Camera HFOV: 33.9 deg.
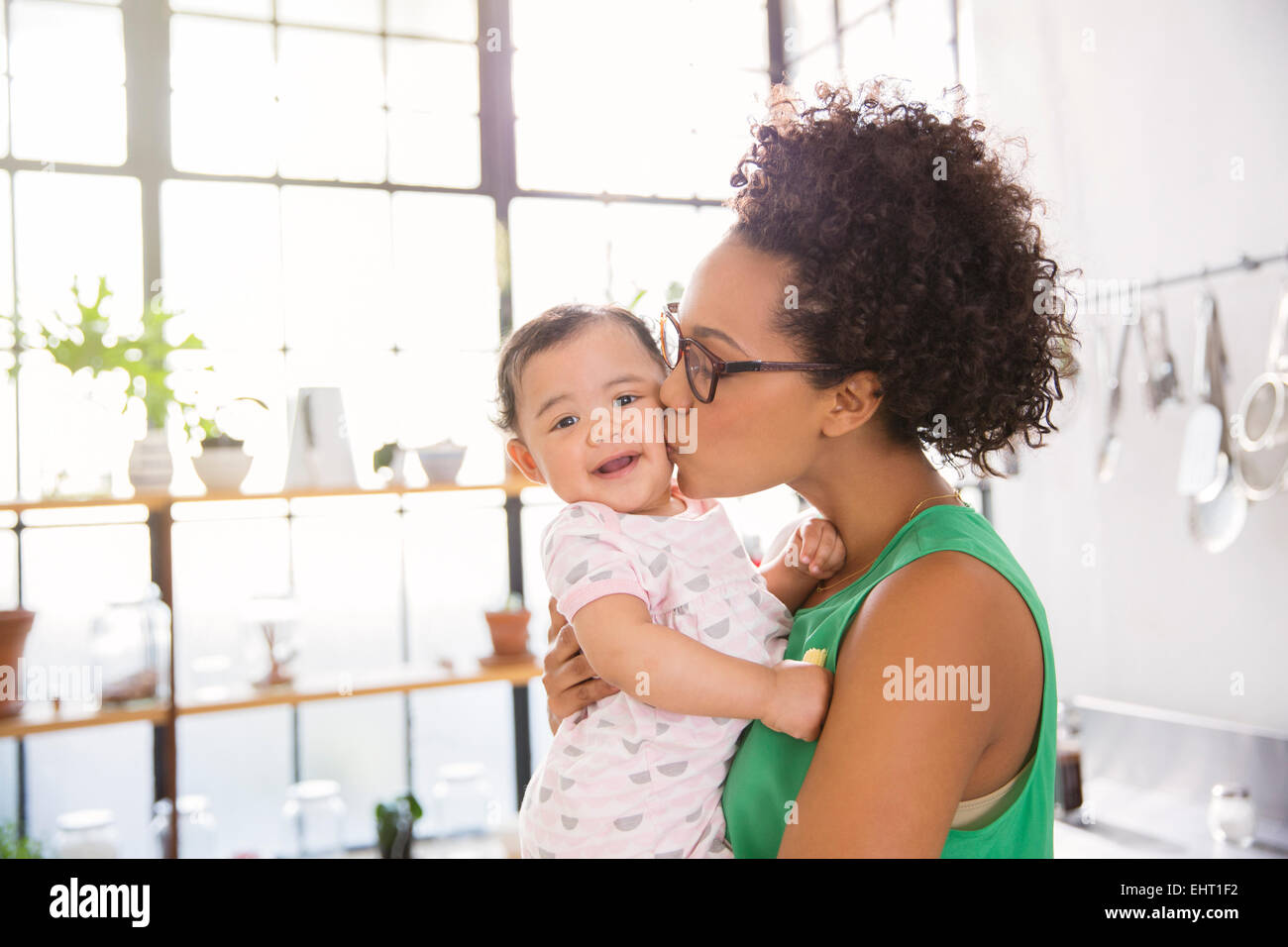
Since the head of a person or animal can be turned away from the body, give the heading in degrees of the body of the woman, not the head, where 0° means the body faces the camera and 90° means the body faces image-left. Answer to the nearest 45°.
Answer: approximately 90°

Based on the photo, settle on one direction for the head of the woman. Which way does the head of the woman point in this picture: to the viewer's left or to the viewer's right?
to the viewer's left

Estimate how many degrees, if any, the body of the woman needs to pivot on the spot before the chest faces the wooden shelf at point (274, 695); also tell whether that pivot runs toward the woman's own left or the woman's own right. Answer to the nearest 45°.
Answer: approximately 45° to the woman's own right

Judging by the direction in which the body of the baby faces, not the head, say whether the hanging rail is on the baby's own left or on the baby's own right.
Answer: on the baby's own left

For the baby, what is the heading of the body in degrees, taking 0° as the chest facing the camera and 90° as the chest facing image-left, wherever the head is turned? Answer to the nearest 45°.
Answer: approximately 315°

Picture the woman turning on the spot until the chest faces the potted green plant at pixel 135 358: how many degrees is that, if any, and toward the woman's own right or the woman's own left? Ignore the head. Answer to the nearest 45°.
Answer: approximately 45° to the woman's own right
